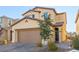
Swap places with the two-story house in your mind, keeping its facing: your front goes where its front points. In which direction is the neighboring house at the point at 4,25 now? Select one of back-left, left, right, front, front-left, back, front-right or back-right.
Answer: right

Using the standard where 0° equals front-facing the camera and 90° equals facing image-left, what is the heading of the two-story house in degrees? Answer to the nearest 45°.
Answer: approximately 0°
